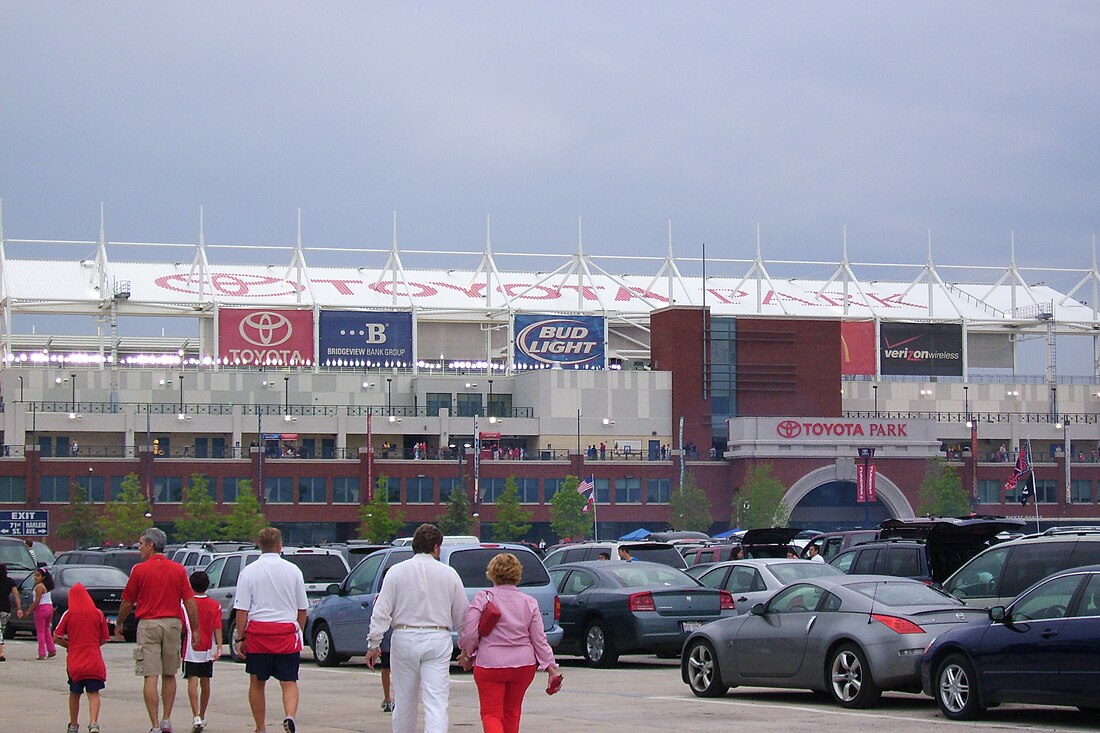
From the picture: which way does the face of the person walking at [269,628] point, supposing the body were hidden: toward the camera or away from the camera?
away from the camera

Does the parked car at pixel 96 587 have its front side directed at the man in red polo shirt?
no

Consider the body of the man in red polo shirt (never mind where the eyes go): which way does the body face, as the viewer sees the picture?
away from the camera

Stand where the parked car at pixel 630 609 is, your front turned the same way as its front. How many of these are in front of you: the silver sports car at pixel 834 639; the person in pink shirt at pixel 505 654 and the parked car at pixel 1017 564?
0

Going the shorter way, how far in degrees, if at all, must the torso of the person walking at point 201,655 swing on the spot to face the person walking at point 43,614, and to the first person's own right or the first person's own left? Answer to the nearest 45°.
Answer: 0° — they already face them

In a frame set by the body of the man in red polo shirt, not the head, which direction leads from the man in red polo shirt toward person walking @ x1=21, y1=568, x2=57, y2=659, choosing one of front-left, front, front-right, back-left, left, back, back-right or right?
front

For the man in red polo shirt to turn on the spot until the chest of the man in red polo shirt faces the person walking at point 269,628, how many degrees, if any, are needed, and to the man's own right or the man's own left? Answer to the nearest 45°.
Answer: approximately 135° to the man's own right

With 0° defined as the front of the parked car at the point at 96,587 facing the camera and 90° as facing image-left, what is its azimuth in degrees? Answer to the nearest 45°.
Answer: approximately 135°

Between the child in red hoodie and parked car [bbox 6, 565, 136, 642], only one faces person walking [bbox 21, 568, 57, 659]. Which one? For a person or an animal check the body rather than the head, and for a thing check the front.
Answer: the child in red hoodie

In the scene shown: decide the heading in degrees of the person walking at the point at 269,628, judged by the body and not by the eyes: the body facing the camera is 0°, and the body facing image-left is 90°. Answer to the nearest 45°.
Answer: approximately 180°

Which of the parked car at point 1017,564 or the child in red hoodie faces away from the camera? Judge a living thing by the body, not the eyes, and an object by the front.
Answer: the child in red hoodie

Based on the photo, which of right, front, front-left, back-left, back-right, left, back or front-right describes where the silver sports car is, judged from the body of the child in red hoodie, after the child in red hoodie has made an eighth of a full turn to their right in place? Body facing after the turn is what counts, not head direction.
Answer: front-right

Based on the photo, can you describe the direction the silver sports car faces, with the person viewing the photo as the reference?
facing away from the viewer and to the left of the viewer

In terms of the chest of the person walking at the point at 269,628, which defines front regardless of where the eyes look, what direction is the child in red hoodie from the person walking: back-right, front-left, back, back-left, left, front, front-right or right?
front-left

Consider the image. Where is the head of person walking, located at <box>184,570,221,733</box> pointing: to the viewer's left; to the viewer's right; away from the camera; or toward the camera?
away from the camera

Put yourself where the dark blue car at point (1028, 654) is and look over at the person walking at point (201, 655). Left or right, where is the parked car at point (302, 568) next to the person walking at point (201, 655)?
right

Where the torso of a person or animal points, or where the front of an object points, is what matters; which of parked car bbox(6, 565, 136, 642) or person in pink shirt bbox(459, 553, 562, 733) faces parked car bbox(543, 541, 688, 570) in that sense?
the person in pink shirt
